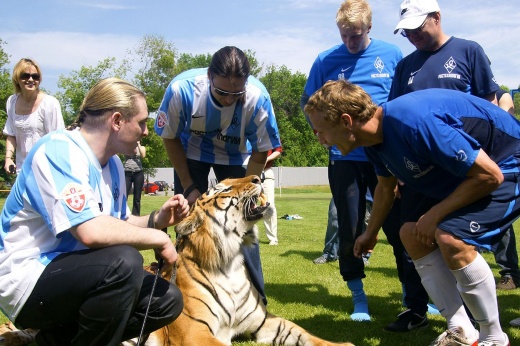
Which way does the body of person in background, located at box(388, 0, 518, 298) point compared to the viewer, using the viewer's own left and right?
facing the viewer and to the left of the viewer

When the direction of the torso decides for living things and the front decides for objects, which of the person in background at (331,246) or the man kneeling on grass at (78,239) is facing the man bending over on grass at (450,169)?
the man kneeling on grass at (78,239)

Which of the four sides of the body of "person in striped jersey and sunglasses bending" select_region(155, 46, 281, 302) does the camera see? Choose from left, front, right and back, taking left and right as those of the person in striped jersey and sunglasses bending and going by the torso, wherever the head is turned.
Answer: front

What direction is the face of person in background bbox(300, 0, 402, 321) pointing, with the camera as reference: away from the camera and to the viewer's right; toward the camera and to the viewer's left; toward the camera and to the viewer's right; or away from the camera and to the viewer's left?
toward the camera and to the viewer's left

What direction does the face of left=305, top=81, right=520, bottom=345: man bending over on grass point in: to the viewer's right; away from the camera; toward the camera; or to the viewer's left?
to the viewer's left

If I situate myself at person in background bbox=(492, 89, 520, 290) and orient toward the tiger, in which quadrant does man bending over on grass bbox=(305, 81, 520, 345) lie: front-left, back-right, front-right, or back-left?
front-left

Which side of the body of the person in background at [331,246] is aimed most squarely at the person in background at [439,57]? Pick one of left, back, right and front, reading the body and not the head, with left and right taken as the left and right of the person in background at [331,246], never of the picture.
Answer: left

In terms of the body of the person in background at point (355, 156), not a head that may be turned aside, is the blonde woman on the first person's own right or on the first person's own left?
on the first person's own right

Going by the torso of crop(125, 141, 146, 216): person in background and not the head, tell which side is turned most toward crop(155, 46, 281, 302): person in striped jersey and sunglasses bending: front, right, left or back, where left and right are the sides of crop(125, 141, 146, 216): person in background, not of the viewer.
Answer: front

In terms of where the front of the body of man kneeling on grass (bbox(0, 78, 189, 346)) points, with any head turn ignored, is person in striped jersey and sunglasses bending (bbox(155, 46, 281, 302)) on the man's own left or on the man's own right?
on the man's own left

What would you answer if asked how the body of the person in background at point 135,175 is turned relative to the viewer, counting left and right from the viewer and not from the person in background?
facing the viewer

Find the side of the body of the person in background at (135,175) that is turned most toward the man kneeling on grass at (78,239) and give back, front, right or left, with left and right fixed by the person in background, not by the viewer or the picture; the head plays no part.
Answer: front

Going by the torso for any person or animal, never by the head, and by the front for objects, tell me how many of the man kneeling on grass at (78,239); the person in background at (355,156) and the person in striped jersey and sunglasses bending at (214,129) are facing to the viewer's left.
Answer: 0
